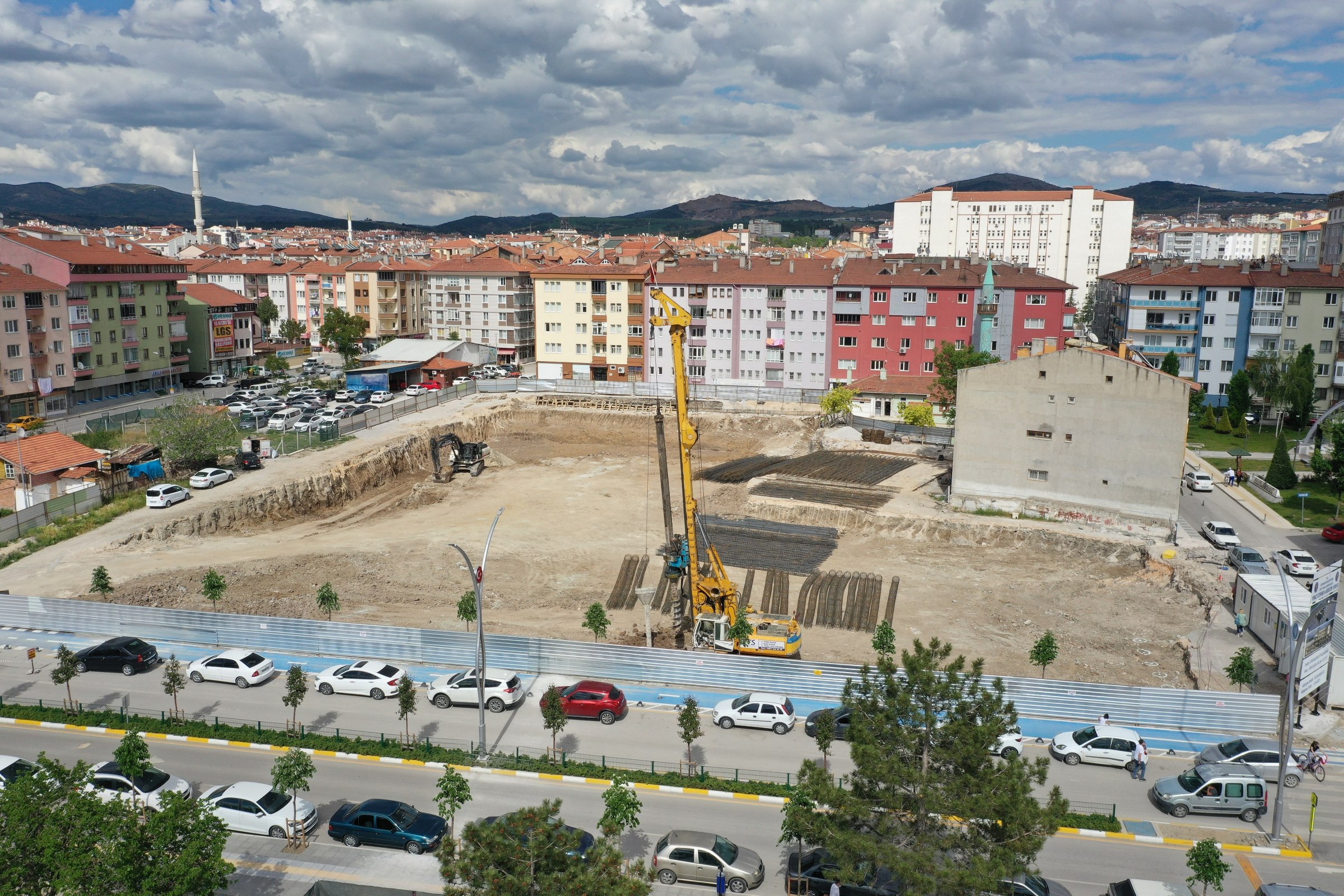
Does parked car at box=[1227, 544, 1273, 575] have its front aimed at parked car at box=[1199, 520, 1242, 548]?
no

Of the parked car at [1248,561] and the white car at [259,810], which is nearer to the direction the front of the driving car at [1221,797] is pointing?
the white car

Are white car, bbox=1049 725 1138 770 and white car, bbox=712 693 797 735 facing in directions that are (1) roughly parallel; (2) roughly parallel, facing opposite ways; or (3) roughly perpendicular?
roughly parallel

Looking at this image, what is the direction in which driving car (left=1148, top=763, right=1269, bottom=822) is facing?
to the viewer's left

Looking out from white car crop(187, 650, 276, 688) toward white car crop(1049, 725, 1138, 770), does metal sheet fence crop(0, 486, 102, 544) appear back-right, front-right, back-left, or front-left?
back-left

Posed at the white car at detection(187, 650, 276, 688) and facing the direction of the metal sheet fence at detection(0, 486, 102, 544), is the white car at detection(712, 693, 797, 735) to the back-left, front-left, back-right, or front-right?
back-right

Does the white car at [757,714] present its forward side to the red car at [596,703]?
yes

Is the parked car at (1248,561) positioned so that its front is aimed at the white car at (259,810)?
no

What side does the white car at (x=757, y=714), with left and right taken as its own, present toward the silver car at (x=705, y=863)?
left

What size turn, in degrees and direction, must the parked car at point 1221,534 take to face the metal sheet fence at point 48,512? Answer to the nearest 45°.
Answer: approximately 90° to its right

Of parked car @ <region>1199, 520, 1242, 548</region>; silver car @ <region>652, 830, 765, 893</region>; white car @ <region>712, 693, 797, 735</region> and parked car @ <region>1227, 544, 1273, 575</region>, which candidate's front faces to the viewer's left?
the white car

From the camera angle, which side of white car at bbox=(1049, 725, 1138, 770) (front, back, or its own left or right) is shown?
left

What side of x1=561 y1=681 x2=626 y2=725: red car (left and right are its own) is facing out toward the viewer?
left

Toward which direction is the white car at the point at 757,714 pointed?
to the viewer's left

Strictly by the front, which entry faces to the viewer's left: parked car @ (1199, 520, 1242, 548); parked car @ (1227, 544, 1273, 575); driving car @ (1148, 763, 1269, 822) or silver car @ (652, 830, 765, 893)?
driving car @ (1148, 763, 1269, 822)

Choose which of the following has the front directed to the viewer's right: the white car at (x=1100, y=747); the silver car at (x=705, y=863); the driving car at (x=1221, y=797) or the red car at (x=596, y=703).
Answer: the silver car

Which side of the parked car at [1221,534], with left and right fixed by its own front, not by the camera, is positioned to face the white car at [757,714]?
right

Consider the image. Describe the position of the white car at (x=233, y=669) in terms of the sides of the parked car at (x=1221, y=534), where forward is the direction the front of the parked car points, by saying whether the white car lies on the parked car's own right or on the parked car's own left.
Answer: on the parked car's own right
